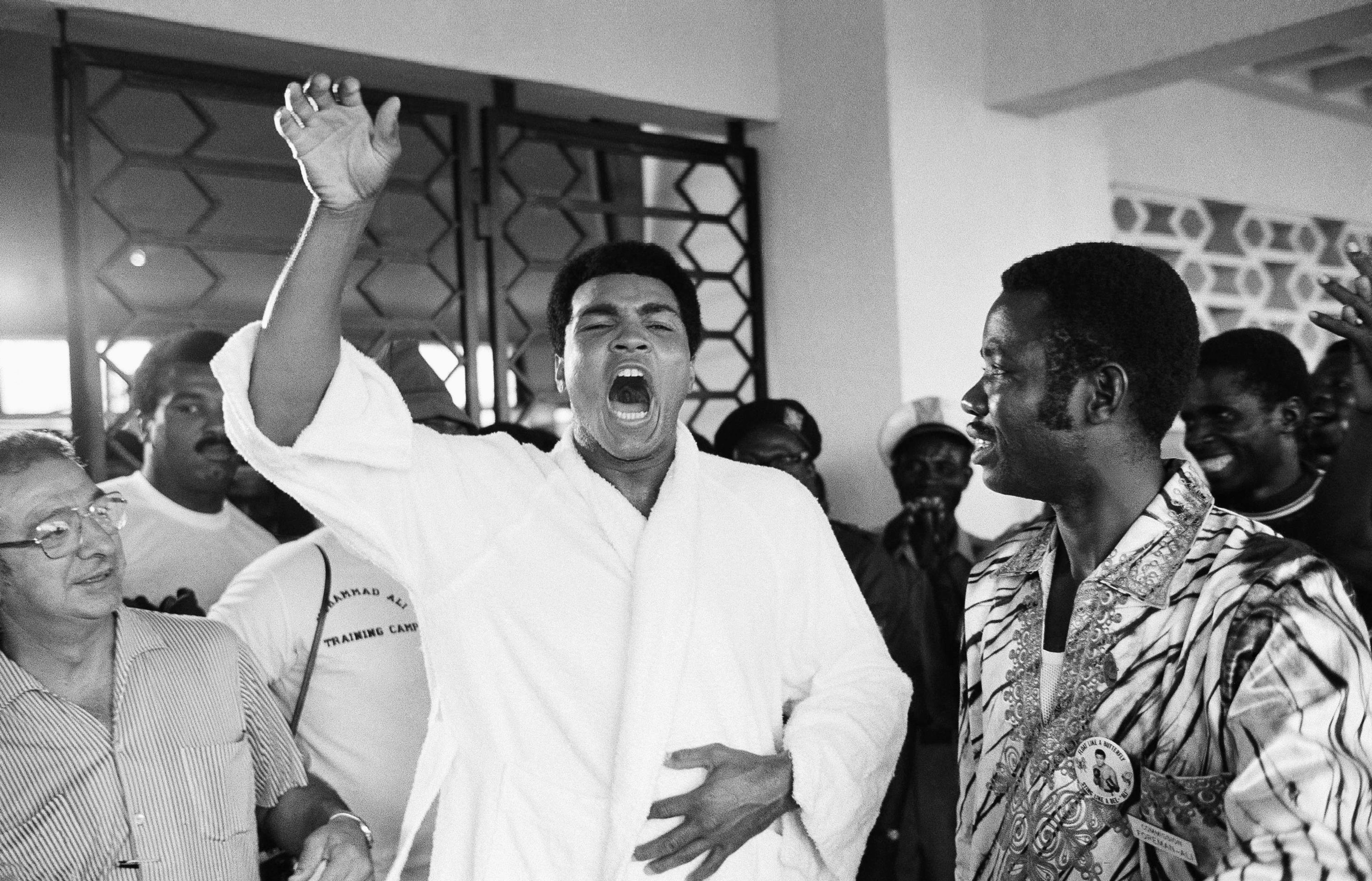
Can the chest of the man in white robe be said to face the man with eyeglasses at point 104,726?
no

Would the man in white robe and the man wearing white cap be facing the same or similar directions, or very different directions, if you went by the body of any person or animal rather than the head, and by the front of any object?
same or similar directions

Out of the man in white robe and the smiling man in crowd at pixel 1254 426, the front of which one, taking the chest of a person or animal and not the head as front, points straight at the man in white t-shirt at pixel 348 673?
the smiling man in crowd

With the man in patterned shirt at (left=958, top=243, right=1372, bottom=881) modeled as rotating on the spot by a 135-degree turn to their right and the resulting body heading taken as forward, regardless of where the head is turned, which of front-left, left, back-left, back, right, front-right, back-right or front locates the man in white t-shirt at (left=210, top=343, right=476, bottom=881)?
left

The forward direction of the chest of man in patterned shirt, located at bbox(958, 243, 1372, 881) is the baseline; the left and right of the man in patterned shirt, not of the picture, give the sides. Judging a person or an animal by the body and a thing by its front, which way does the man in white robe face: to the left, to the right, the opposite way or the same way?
to the left

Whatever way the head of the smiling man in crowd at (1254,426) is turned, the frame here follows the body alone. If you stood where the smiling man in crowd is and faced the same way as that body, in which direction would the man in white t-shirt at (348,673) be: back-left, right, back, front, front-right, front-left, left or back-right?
front

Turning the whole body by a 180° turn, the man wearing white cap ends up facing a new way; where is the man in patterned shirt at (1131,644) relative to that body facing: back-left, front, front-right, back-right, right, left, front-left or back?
back

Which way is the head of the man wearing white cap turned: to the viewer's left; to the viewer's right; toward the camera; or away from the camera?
toward the camera

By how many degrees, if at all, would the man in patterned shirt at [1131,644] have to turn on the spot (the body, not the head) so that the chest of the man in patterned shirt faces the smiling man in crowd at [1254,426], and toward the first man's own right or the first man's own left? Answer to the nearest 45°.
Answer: approximately 135° to the first man's own right

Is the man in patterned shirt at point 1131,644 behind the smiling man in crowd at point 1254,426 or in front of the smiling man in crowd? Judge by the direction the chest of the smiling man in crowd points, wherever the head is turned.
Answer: in front

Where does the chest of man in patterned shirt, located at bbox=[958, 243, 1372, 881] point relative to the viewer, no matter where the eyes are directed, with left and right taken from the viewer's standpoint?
facing the viewer and to the left of the viewer

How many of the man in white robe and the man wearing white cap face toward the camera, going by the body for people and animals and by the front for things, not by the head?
2

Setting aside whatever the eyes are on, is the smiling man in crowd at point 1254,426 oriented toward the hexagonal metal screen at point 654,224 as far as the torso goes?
no

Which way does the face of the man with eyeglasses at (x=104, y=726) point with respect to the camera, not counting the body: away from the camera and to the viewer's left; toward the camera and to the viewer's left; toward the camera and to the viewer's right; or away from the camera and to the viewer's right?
toward the camera and to the viewer's right

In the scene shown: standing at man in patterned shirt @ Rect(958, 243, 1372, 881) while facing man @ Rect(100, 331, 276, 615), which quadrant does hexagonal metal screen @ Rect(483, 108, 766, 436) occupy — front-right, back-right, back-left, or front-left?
front-right

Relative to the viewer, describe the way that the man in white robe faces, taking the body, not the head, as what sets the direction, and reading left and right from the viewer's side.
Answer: facing the viewer

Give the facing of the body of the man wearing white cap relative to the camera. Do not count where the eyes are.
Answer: toward the camera
